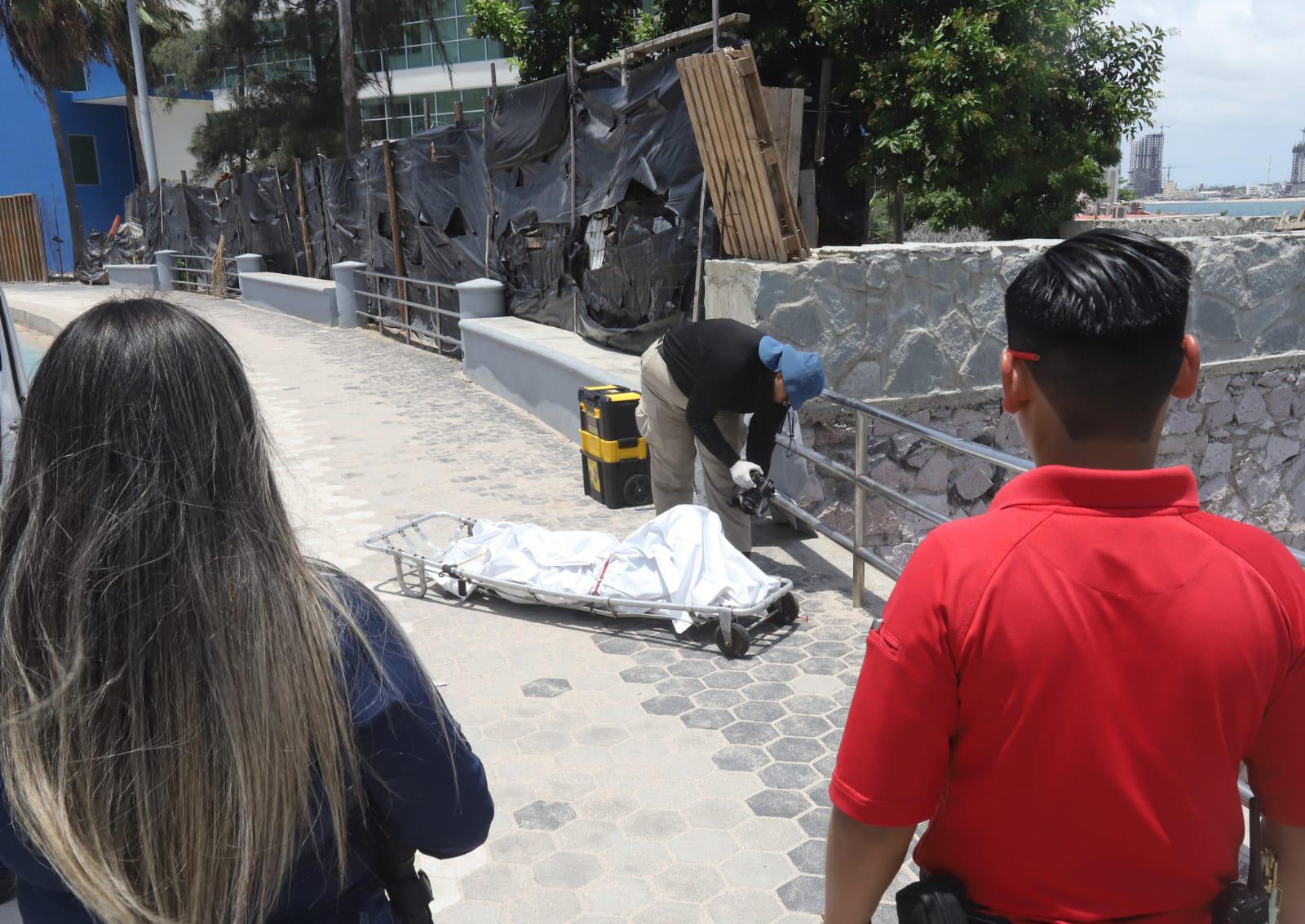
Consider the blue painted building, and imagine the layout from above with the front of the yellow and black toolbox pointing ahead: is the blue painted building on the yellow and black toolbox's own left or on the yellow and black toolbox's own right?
on the yellow and black toolbox's own right

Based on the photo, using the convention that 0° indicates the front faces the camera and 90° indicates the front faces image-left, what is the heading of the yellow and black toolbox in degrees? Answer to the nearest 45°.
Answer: approximately 90°

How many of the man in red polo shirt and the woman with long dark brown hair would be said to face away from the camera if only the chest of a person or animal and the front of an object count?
2

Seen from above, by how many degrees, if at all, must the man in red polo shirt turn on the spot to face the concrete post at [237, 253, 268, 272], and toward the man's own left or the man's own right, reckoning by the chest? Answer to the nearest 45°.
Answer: approximately 45° to the man's own left

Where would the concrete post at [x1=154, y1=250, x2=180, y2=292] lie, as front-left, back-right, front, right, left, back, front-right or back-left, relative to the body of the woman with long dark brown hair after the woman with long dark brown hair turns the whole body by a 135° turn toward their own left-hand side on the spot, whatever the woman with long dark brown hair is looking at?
back-right

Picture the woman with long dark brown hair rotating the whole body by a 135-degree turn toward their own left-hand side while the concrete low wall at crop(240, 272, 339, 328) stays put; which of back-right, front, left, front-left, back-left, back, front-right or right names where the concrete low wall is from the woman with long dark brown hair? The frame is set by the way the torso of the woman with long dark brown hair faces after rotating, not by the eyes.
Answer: back-right

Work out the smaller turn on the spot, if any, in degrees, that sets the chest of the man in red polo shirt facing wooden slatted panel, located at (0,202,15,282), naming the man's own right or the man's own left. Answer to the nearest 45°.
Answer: approximately 45° to the man's own left

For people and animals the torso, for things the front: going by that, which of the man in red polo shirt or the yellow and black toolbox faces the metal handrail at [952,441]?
the man in red polo shirt

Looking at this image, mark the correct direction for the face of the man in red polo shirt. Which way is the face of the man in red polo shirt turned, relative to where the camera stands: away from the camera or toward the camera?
away from the camera

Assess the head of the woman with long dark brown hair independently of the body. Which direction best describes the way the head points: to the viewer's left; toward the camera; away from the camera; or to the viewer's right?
away from the camera

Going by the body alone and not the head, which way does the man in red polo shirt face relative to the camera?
away from the camera

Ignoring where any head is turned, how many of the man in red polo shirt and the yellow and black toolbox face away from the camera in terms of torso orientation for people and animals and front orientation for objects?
1

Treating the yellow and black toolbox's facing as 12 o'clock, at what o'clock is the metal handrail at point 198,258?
The metal handrail is roughly at 2 o'clock from the yellow and black toolbox.

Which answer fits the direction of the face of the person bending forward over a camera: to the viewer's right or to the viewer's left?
to the viewer's right

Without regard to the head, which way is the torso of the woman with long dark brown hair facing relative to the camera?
away from the camera
